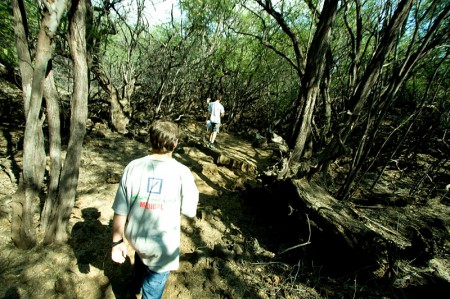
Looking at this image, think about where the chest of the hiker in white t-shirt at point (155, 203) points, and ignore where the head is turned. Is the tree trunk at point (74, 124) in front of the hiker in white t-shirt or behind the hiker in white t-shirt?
in front

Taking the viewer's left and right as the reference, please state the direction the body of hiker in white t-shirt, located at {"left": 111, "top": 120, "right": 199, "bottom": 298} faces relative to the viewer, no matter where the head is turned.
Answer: facing away from the viewer

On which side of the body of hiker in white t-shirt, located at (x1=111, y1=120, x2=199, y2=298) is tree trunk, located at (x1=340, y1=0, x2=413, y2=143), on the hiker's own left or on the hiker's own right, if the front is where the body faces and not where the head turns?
on the hiker's own right

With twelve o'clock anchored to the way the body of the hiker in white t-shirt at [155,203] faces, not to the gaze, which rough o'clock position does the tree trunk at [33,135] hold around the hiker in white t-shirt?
The tree trunk is roughly at 10 o'clock from the hiker in white t-shirt.
